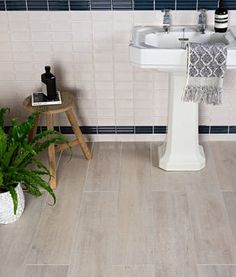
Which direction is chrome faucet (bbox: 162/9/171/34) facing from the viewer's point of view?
toward the camera

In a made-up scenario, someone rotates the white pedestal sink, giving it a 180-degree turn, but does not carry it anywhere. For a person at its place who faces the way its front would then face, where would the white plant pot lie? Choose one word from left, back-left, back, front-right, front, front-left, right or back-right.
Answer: back-left

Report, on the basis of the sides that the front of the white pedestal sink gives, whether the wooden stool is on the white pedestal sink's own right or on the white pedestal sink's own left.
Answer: on the white pedestal sink's own right

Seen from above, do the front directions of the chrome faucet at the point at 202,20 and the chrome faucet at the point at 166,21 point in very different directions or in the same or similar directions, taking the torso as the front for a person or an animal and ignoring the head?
same or similar directions

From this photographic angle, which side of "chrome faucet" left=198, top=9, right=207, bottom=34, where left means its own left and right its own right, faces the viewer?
front

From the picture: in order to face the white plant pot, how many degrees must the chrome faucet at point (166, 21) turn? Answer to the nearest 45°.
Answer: approximately 45° to its right

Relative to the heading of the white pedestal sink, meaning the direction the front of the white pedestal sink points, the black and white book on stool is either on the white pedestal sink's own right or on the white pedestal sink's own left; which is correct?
on the white pedestal sink's own right

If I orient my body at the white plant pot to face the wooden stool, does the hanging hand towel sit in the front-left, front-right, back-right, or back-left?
front-right

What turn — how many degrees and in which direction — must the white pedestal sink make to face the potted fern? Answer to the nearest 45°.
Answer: approximately 45° to its right
